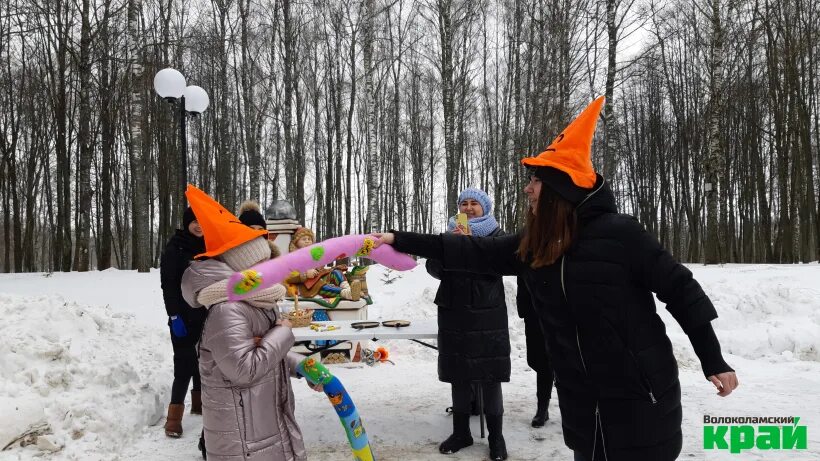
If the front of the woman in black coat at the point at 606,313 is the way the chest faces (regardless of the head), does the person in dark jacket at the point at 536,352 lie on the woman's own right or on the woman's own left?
on the woman's own right

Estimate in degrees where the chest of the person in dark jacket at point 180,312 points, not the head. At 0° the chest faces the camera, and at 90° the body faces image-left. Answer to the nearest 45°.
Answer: approximately 315°

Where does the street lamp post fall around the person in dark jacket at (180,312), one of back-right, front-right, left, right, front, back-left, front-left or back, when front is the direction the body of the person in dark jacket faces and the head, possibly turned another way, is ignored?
back-left

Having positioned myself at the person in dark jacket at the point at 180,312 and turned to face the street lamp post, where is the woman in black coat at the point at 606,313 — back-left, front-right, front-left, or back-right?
back-right

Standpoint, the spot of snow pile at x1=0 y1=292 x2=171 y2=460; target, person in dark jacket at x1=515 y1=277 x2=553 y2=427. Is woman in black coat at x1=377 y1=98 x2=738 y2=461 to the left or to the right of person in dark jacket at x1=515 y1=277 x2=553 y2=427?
right
